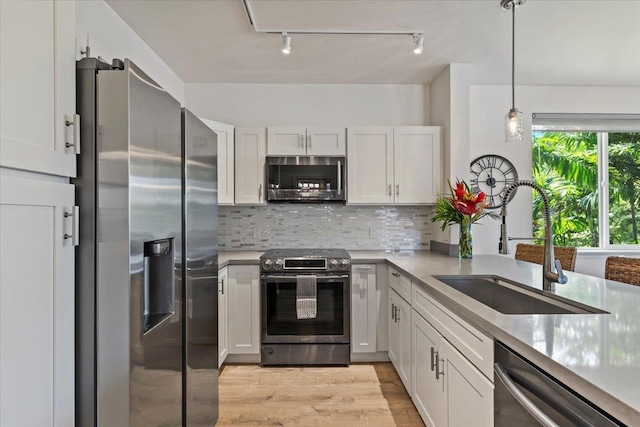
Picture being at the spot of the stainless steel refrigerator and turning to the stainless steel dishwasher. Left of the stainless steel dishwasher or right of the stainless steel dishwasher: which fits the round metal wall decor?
left

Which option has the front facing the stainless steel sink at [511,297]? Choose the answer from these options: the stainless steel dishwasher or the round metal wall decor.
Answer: the round metal wall decor

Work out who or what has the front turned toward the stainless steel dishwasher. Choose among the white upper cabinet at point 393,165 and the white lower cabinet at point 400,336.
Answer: the white upper cabinet

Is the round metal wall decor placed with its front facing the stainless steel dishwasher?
yes

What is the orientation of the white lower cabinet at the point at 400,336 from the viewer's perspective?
to the viewer's left

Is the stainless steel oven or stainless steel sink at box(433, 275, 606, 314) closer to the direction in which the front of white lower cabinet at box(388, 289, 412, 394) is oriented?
the stainless steel oven

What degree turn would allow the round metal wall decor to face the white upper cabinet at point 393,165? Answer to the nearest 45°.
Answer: approximately 45° to its right

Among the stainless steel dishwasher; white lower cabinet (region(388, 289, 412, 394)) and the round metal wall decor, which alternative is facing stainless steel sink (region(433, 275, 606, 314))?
the round metal wall decor

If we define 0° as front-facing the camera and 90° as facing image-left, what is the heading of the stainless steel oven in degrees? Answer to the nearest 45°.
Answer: approximately 0°

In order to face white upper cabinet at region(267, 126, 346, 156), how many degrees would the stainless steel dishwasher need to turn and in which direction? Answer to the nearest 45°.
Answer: approximately 90° to its right

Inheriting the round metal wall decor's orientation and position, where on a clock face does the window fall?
The window is roughly at 8 o'clock from the round metal wall decor.

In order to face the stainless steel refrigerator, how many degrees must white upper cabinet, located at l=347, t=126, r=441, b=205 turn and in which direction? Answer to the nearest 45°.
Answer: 0° — it already faces it

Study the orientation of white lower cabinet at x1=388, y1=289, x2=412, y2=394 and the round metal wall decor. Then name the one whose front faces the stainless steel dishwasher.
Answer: the round metal wall decor

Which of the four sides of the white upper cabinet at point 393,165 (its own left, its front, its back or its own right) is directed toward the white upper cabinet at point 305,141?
right
